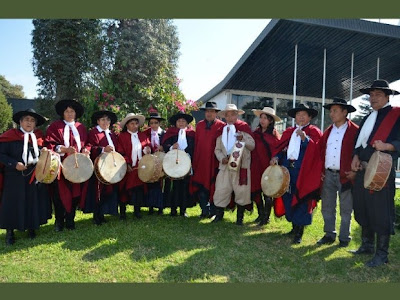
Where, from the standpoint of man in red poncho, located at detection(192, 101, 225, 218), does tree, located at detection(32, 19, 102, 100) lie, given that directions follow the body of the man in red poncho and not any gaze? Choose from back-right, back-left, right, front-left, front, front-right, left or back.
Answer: back-right

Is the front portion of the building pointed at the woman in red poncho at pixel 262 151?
yes

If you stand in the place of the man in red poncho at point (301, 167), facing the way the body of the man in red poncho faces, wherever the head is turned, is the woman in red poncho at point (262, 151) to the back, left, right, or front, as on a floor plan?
right

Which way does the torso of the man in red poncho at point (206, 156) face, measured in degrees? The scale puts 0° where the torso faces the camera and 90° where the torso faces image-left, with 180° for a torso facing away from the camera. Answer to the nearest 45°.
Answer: approximately 0°

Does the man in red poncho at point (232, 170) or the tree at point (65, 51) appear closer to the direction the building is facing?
the man in red poncho

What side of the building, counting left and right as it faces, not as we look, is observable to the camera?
front

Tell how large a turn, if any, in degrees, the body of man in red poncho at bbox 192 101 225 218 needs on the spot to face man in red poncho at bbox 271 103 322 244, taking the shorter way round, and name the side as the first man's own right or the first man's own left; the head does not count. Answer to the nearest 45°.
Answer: approximately 45° to the first man's own left

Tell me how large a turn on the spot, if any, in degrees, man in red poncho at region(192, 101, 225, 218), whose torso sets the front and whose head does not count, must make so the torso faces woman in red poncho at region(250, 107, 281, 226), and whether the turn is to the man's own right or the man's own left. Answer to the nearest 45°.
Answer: approximately 90° to the man's own left

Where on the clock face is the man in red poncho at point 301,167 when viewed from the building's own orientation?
The man in red poncho is roughly at 12 o'clock from the building.

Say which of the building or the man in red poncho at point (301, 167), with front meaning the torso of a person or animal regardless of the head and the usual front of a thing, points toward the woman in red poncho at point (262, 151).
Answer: the building
